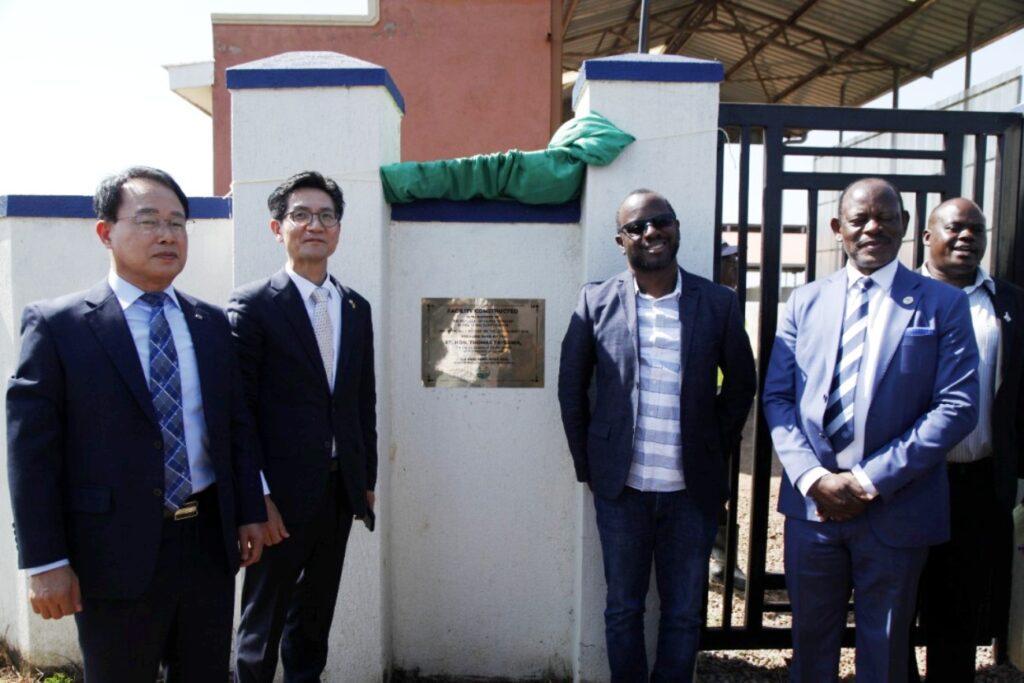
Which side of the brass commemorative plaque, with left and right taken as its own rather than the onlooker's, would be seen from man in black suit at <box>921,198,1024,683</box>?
left

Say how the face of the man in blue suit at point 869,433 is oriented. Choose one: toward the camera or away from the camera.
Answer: toward the camera

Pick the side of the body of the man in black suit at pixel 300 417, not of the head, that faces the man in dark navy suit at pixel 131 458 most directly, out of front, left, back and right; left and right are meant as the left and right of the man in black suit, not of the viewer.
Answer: right

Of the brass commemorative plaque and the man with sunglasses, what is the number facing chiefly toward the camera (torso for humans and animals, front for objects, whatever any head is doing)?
2

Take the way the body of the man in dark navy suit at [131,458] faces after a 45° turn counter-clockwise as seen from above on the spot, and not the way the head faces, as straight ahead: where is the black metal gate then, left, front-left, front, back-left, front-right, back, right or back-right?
front

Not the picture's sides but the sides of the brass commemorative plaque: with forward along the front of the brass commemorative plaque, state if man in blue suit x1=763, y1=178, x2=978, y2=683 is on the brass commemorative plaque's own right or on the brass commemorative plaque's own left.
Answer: on the brass commemorative plaque's own left

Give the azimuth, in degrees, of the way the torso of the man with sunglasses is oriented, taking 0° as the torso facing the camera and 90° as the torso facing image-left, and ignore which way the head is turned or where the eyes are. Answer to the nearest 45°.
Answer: approximately 0°

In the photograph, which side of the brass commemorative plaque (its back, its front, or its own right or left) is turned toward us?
front

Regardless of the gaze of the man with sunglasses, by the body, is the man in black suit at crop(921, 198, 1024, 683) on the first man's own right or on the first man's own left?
on the first man's own left

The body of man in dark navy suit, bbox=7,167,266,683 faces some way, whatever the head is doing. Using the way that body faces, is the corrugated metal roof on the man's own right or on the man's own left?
on the man's own left

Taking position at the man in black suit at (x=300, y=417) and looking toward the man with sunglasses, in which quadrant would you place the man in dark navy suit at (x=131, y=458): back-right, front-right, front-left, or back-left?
back-right

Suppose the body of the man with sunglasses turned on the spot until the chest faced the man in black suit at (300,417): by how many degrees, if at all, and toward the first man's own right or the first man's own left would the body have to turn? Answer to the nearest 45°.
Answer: approximately 90° to the first man's own right

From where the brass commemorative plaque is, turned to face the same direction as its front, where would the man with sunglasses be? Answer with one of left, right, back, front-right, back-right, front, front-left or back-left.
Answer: front-left

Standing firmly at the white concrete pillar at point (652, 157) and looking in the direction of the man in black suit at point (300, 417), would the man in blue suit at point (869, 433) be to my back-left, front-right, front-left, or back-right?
back-left

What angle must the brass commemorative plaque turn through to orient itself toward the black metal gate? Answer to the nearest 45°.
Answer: approximately 90° to its left

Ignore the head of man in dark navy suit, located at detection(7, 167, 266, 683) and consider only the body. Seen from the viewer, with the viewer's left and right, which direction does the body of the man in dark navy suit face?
facing the viewer and to the right of the viewer
